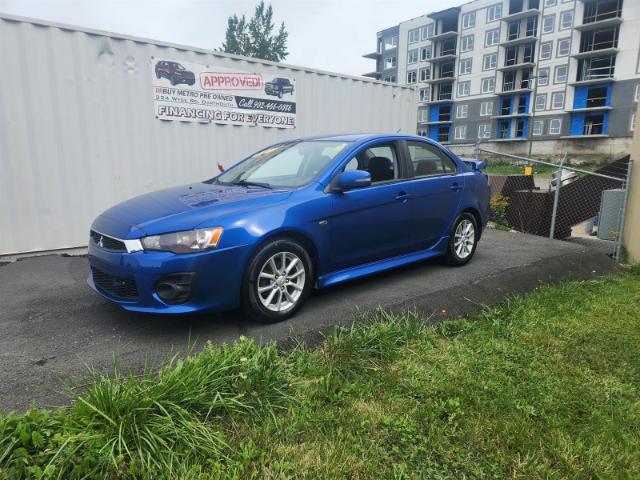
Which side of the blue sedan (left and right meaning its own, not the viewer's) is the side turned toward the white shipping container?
right

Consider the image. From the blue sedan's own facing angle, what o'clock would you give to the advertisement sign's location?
The advertisement sign is roughly at 4 o'clock from the blue sedan.

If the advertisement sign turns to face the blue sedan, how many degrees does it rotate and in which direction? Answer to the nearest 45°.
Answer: approximately 45° to its right

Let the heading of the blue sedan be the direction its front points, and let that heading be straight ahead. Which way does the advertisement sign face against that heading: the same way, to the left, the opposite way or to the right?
to the left

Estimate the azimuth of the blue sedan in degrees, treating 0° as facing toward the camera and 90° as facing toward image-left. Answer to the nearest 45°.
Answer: approximately 45°
